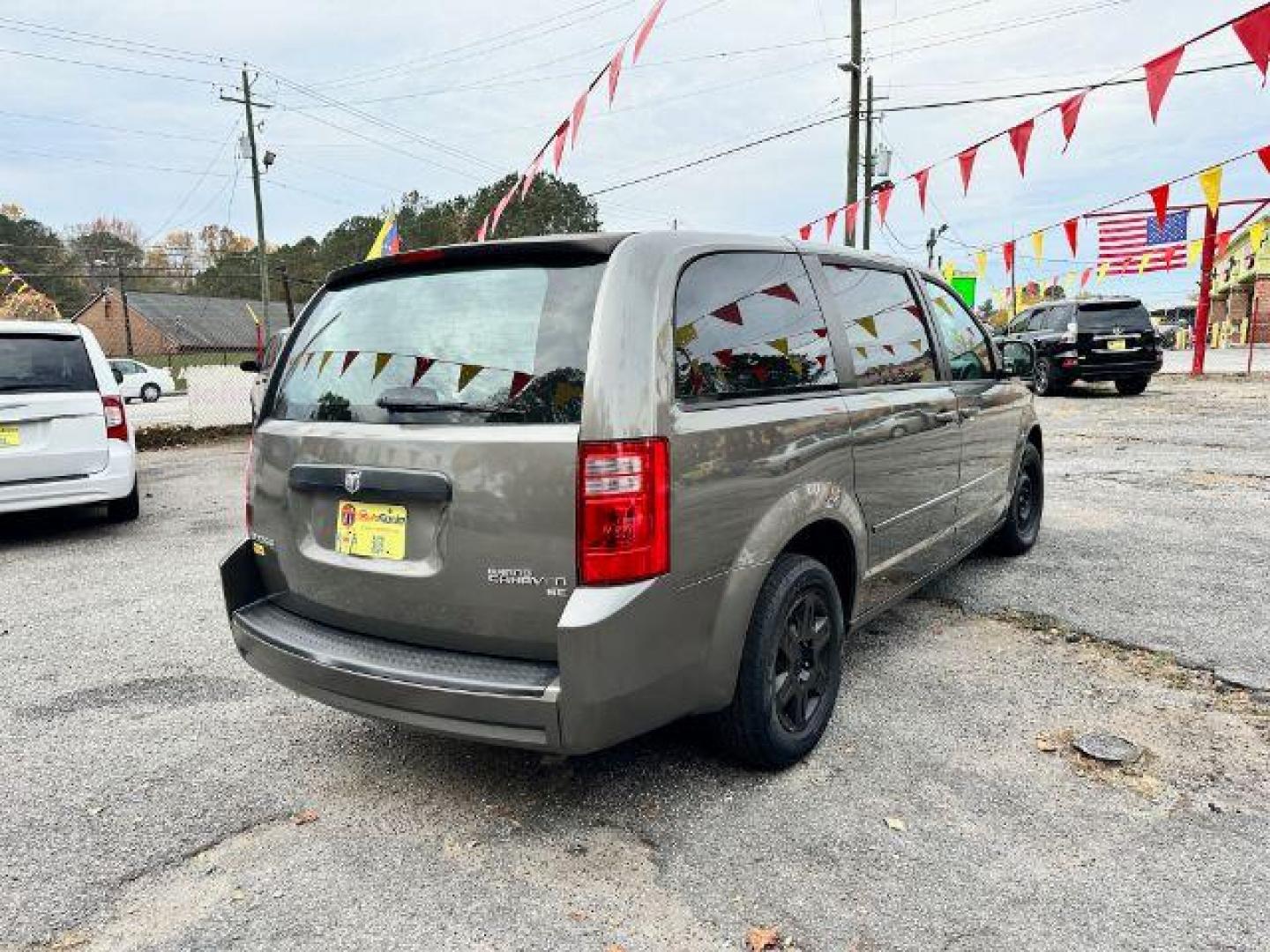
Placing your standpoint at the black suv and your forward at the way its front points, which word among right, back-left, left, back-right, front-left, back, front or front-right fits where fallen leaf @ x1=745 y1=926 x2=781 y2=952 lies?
back-left

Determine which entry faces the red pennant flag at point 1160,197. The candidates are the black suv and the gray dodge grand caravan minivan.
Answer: the gray dodge grand caravan minivan

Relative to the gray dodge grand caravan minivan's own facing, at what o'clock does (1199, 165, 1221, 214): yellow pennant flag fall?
The yellow pennant flag is roughly at 12 o'clock from the gray dodge grand caravan minivan.

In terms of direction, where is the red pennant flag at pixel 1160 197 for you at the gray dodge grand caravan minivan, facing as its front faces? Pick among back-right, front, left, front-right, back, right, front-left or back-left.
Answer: front

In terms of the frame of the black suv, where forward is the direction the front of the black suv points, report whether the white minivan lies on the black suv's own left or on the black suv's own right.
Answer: on the black suv's own left

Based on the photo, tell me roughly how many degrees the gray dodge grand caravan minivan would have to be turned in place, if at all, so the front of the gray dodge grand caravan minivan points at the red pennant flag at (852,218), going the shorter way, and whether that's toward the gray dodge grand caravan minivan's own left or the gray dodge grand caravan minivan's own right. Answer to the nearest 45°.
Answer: approximately 45° to the gray dodge grand caravan minivan's own left

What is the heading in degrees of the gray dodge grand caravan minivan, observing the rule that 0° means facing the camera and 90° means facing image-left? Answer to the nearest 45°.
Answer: approximately 225°

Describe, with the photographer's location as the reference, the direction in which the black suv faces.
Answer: facing away from the viewer and to the left of the viewer

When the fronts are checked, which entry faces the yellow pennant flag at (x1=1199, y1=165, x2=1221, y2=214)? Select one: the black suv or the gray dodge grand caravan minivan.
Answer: the gray dodge grand caravan minivan

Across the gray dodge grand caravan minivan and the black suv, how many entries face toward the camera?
0

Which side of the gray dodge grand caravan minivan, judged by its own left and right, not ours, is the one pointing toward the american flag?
front

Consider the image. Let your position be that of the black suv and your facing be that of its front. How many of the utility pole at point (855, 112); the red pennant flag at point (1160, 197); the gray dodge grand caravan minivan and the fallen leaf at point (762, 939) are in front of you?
1

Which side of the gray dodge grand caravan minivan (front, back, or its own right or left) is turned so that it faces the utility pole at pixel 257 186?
left

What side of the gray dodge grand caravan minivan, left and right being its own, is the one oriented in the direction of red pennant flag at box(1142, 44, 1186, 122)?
front

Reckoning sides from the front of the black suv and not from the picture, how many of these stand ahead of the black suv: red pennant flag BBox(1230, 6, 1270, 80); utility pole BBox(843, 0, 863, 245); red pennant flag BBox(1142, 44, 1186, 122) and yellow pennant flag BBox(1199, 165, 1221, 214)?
1

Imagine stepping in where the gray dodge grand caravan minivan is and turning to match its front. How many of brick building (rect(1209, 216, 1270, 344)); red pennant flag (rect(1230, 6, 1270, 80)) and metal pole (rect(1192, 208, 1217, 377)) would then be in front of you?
3

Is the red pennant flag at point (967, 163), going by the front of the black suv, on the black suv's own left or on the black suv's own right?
on the black suv's own left
